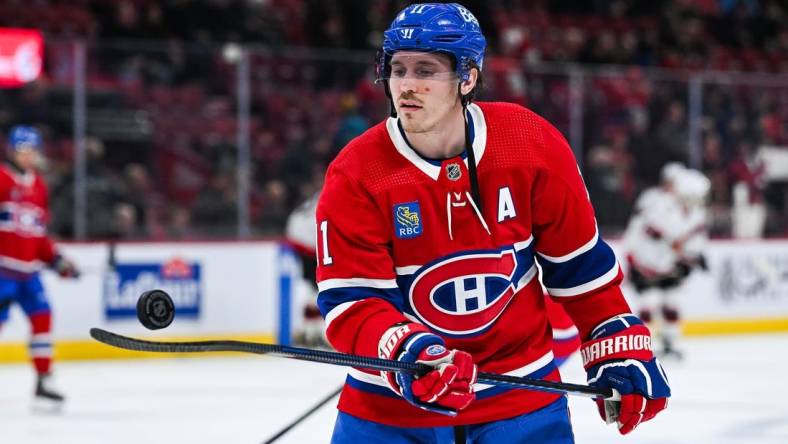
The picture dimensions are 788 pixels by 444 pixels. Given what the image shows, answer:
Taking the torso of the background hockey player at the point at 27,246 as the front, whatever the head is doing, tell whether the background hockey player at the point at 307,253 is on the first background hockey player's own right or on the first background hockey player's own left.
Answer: on the first background hockey player's own left

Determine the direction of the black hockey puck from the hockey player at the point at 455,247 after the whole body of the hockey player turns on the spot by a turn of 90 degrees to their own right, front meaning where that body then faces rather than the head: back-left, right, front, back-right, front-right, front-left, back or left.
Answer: front-left

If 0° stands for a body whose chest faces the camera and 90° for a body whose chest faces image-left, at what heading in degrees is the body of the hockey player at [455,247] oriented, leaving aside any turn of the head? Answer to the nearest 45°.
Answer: approximately 0°

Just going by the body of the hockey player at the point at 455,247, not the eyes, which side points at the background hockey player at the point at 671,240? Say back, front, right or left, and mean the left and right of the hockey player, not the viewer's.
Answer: back

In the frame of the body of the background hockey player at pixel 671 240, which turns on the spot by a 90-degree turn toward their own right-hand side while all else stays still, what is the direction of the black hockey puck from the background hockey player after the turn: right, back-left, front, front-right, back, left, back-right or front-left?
front-left

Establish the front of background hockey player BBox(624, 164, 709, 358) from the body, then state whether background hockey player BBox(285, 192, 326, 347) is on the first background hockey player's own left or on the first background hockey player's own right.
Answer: on the first background hockey player's own right
